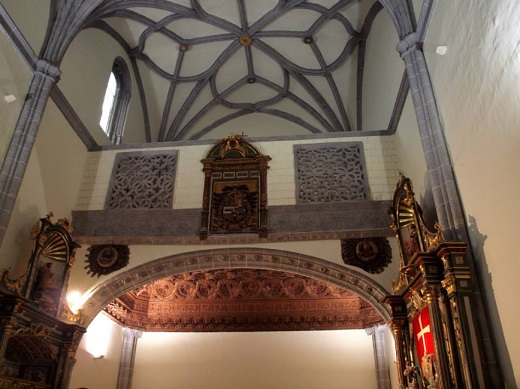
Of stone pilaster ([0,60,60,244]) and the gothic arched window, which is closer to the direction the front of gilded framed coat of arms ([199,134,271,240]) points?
the stone pilaster

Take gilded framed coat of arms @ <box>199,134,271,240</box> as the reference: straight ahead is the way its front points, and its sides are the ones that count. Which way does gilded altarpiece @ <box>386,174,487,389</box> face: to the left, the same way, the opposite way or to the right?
to the right

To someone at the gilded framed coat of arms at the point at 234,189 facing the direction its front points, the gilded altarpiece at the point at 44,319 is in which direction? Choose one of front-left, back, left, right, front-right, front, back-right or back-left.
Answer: right

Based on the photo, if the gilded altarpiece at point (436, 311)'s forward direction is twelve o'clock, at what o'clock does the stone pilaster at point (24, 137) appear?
The stone pilaster is roughly at 1 o'clock from the gilded altarpiece.

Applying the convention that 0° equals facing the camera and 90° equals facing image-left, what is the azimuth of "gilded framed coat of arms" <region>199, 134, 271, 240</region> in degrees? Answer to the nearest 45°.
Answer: approximately 0°

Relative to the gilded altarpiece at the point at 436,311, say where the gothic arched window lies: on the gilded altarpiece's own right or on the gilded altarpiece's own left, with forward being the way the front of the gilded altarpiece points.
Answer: on the gilded altarpiece's own right

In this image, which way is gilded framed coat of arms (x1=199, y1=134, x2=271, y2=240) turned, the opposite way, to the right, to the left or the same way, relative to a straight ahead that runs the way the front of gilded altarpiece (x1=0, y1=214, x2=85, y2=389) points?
to the right

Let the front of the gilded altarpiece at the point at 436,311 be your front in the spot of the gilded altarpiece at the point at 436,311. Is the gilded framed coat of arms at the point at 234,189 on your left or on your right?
on your right

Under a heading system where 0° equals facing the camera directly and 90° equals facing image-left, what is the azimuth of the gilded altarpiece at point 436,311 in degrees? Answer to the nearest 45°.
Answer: approximately 45°
